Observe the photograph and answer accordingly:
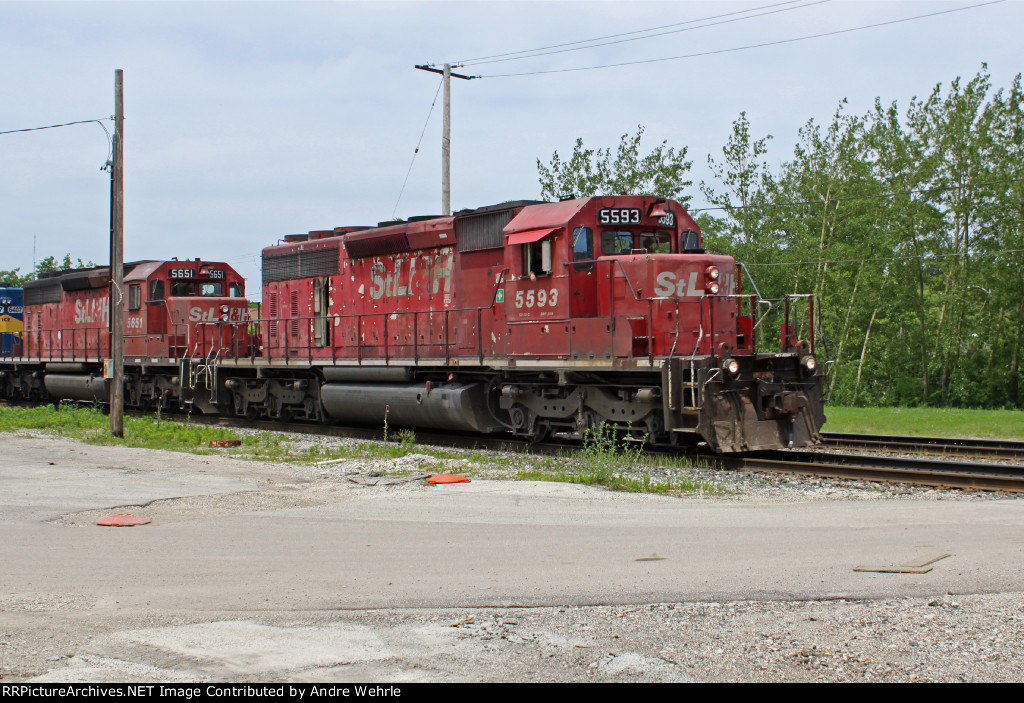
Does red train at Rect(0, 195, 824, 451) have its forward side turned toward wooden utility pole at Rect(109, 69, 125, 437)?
no

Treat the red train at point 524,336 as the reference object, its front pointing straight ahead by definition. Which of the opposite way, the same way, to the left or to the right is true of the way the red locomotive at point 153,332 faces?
the same way

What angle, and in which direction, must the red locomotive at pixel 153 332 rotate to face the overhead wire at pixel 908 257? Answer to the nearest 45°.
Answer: approximately 45° to its left

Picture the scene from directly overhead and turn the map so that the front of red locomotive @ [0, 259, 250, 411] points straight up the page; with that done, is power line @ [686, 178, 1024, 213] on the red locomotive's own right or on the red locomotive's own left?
on the red locomotive's own left

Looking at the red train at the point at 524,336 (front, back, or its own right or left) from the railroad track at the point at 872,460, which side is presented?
front

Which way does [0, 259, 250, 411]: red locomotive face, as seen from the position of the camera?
facing the viewer and to the right of the viewer

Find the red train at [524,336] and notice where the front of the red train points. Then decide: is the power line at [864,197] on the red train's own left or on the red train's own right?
on the red train's own left

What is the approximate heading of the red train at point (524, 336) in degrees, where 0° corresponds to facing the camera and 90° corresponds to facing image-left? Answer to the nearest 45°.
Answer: approximately 315°

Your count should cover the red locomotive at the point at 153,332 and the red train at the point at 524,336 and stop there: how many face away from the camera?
0

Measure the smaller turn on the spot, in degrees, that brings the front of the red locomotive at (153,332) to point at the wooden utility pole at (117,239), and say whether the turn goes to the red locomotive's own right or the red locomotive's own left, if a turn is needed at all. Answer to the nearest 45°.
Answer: approximately 45° to the red locomotive's own right
